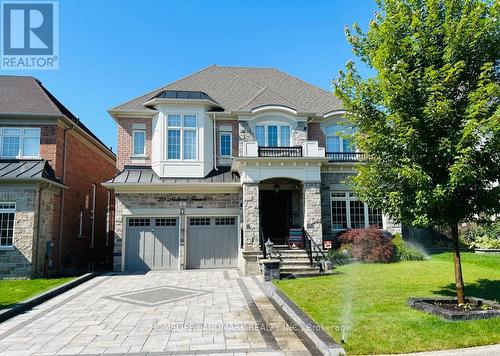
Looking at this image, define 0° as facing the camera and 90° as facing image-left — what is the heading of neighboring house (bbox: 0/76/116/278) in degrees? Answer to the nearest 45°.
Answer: approximately 0°

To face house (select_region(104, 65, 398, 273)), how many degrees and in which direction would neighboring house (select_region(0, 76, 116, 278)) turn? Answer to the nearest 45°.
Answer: approximately 90° to its left

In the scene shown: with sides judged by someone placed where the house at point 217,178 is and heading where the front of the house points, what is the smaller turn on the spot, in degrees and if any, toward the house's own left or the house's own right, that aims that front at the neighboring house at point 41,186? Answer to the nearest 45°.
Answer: approximately 90° to the house's own right

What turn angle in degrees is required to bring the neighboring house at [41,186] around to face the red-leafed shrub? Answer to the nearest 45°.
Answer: approximately 45° to its left

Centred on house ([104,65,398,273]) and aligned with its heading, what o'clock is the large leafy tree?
The large leafy tree is roughly at 11 o'clock from the house.

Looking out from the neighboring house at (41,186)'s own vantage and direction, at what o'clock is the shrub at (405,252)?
The shrub is roughly at 10 o'clock from the neighboring house.

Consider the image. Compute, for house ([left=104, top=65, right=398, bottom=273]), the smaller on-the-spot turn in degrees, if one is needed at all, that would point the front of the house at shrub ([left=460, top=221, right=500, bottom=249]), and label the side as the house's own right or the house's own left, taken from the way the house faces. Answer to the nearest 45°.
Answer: approximately 90° to the house's own left

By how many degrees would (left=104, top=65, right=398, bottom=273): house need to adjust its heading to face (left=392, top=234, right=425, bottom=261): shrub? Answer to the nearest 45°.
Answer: approximately 90° to its left

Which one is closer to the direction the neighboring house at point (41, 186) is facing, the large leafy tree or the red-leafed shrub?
the large leafy tree

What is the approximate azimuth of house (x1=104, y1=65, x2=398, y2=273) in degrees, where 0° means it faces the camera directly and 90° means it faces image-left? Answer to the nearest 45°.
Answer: approximately 0°
